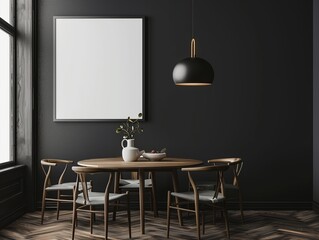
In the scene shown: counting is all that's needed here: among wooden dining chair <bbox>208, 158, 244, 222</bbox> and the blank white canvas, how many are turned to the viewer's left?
1

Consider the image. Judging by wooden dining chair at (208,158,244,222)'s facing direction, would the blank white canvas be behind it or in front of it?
in front

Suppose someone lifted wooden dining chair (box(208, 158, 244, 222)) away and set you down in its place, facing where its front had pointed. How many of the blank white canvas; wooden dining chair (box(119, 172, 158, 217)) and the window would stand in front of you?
3

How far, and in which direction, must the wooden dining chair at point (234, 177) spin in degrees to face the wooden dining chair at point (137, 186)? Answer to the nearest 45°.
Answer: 0° — it already faces it

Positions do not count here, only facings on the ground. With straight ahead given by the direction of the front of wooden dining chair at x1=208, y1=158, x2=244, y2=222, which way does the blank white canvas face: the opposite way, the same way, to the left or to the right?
to the left

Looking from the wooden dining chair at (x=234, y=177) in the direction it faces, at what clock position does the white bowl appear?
The white bowl is roughly at 11 o'clock from the wooden dining chair.

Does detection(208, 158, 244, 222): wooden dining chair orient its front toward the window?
yes

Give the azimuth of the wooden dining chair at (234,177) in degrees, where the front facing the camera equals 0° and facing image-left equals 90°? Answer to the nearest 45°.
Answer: approximately 90°
